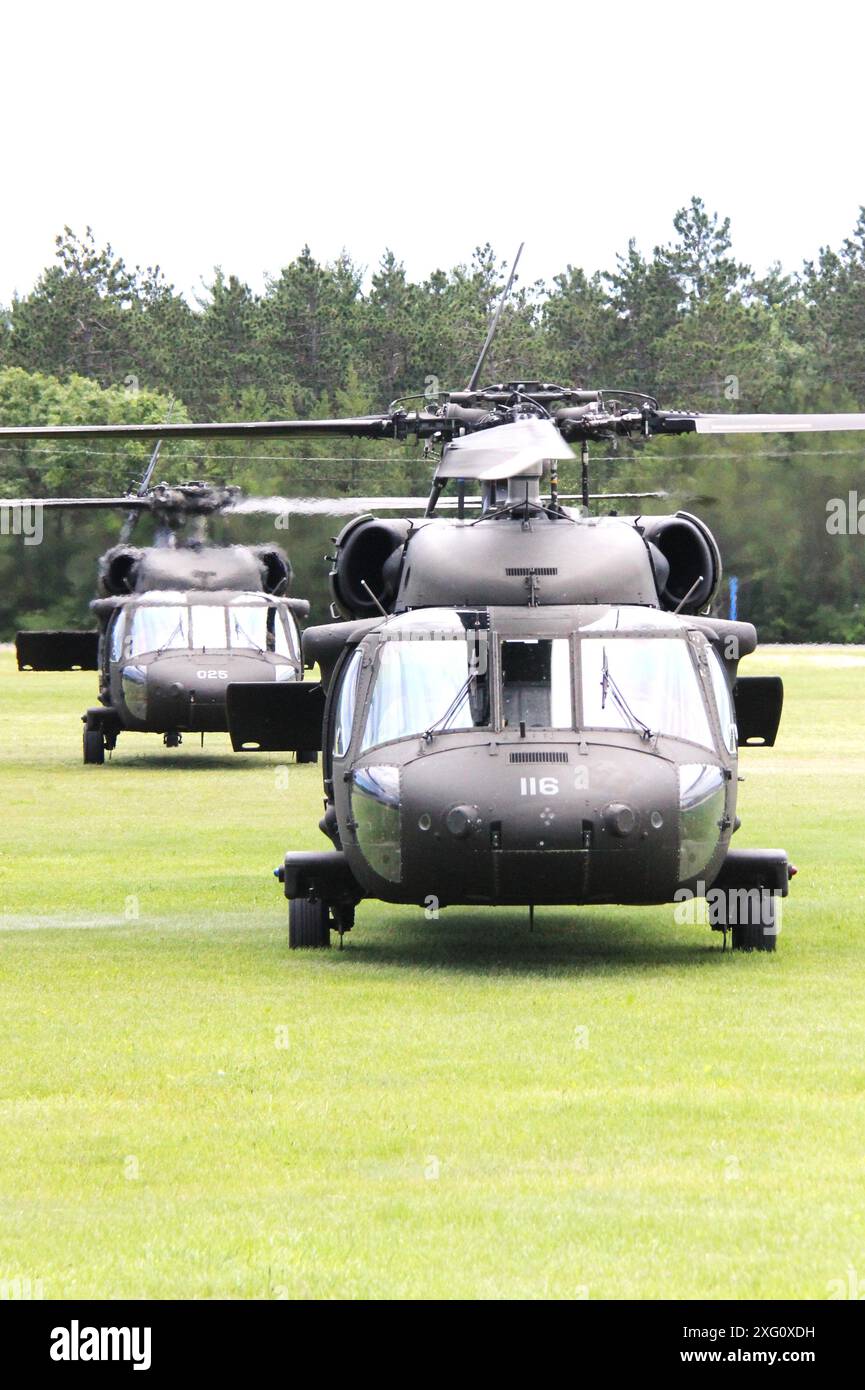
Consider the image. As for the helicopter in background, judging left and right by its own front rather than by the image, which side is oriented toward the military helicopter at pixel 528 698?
front

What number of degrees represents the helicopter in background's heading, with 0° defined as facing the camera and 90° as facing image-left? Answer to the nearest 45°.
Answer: approximately 0°

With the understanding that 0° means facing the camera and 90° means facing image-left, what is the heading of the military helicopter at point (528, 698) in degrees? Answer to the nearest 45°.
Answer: approximately 0°

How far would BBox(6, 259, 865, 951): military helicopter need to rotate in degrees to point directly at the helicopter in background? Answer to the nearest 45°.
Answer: approximately 180°

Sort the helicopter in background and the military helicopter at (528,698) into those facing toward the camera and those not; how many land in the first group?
2
